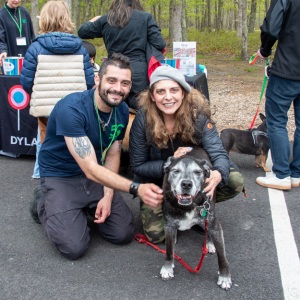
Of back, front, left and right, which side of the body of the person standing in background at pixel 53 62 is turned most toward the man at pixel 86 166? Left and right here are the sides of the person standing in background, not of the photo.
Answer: back

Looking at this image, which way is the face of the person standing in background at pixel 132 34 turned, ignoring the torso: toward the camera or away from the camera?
away from the camera

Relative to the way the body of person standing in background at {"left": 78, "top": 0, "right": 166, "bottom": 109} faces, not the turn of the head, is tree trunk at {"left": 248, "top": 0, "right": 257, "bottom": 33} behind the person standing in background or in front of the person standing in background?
in front

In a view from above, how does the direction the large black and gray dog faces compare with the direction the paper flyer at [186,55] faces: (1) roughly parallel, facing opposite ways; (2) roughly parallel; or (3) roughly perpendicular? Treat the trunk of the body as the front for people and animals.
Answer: roughly parallel

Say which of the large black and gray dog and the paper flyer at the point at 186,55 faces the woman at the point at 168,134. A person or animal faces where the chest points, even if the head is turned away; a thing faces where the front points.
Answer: the paper flyer

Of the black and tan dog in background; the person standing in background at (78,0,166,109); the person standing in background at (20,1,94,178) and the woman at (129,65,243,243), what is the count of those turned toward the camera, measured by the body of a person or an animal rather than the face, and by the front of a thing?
1

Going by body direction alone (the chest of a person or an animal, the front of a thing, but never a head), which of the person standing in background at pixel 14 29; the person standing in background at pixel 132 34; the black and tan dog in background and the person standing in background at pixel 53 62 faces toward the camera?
the person standing in background at pixel 14 29

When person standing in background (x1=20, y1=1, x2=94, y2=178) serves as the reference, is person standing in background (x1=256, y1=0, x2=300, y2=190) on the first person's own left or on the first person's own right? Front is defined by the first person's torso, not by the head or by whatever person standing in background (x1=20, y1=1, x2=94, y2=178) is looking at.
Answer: on the first person's own right

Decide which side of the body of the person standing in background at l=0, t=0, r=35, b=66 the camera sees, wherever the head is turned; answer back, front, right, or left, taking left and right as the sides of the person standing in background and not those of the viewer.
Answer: front

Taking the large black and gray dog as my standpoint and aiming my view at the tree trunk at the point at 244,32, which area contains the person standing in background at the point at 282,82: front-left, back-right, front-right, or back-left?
front-right

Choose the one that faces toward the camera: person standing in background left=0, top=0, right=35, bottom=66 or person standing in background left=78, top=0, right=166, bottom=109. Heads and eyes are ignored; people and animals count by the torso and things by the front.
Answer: person standing in background left=0, top=0, right=35, bottom=66

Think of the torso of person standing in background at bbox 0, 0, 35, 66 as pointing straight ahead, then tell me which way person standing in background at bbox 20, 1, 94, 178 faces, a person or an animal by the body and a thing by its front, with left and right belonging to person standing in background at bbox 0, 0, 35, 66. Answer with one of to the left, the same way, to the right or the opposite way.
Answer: the opposite way

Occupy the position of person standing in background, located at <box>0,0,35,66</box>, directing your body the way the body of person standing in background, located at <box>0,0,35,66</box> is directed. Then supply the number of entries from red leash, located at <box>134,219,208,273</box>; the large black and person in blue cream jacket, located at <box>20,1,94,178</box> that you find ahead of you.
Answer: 3

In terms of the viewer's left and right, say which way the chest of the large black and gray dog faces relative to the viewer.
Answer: facing the viewer

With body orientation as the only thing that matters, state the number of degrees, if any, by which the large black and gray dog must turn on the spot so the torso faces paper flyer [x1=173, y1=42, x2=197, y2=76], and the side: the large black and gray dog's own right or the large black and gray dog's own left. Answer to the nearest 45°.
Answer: approximately 180°

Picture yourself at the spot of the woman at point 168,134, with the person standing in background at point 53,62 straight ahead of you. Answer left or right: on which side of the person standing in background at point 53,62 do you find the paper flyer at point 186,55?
right

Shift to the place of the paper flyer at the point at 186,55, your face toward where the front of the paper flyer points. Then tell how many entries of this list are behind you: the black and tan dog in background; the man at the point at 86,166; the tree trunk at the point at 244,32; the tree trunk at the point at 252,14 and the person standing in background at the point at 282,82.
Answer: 2

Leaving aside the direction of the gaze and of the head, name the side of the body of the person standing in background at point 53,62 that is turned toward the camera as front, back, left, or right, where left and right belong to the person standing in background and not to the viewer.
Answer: back

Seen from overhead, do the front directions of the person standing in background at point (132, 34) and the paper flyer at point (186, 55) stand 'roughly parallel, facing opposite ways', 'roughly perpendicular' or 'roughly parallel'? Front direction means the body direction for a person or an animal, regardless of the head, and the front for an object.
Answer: roughly parallel, facing opposite ways
